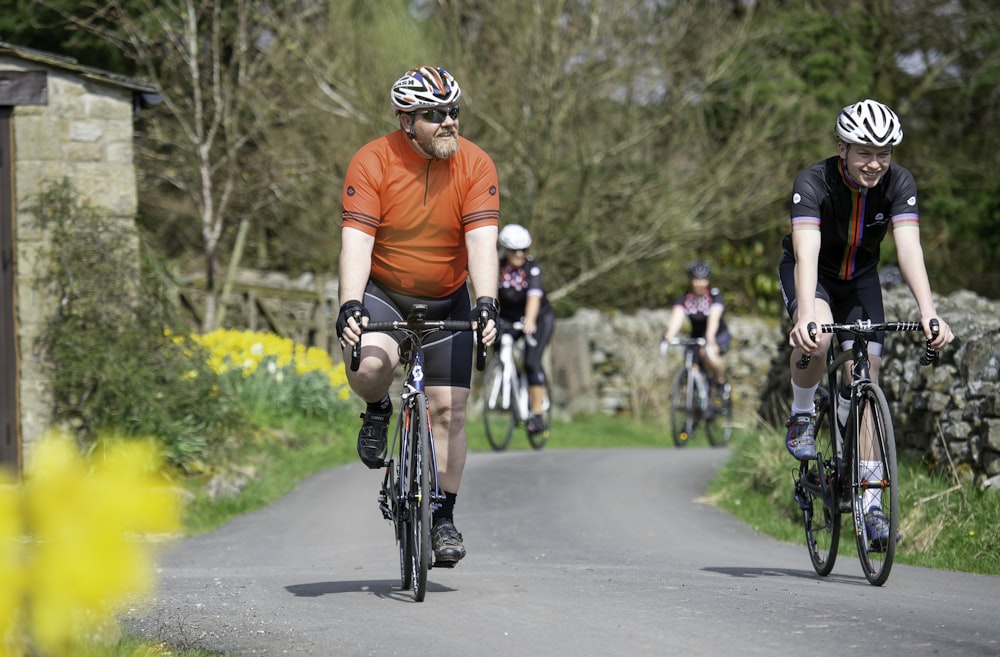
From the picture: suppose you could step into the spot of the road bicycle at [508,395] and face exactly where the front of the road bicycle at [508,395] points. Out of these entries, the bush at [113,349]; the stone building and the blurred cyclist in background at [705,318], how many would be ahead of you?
2

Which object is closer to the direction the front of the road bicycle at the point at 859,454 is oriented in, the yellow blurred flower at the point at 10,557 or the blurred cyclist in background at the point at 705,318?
the yellow blurred flower

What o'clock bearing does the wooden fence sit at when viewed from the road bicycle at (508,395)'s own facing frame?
The wooden fence is roughly at 3 o'clock from the road bicycle.

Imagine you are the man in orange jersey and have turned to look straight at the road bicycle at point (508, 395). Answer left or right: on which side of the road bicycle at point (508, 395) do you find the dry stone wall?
right

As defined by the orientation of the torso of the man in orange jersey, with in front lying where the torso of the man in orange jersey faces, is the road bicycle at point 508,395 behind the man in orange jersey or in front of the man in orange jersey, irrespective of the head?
behind

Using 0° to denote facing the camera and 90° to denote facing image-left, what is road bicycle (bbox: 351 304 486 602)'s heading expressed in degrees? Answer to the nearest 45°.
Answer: approximately 0°

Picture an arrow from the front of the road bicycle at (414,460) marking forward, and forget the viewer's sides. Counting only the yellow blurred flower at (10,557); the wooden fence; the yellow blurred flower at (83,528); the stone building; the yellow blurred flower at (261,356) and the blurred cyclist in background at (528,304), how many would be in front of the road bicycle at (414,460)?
2
